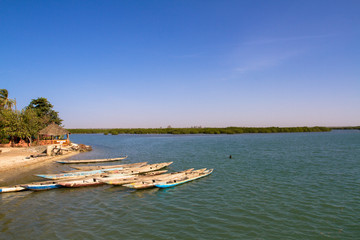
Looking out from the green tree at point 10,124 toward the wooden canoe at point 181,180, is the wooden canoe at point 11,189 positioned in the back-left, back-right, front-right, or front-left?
front-right
